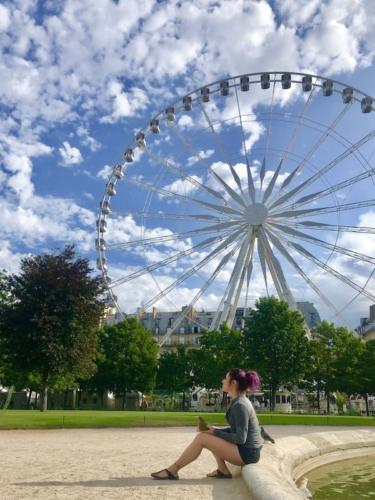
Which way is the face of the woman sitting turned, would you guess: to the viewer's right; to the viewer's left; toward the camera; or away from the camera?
to the viewer's left

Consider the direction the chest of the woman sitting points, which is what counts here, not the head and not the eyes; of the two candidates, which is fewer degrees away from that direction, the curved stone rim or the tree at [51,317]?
the tree

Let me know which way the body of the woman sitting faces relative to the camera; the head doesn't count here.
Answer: to the viewer's left

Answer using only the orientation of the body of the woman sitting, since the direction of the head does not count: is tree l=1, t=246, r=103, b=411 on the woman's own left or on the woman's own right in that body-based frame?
on the woman's own right
